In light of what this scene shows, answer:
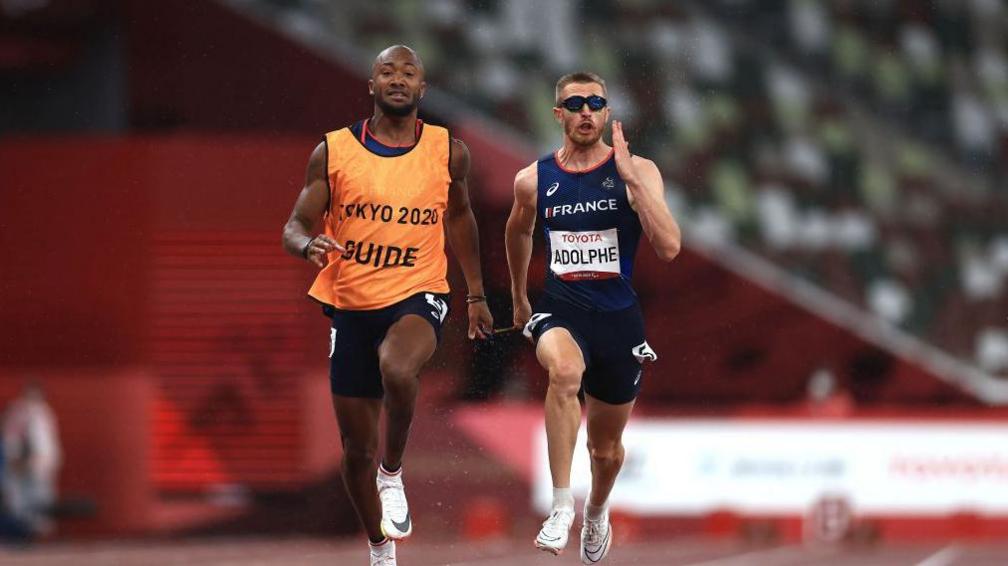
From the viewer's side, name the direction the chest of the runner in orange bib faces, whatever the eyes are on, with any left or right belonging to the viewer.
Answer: facing the viewer

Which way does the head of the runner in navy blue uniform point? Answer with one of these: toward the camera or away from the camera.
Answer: toward the camera

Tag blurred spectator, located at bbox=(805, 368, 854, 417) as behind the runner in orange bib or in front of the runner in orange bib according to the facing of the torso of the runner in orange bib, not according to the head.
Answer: behind

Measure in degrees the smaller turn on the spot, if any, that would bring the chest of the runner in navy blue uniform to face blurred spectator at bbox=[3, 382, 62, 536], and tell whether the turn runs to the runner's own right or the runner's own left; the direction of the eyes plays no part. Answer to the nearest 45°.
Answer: approximately 135° to the runner's own right

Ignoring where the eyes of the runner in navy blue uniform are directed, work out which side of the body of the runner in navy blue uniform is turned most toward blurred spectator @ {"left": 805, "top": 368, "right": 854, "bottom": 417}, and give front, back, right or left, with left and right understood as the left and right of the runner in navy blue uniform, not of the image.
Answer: back

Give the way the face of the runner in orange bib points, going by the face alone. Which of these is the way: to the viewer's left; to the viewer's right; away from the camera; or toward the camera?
toward the camera

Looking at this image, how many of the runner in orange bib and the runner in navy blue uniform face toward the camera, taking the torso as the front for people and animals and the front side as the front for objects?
2

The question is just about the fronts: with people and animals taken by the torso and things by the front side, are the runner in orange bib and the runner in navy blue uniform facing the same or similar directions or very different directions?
same or similar directions

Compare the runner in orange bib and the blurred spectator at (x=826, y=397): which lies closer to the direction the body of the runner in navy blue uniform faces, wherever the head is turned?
the runner in orange bib

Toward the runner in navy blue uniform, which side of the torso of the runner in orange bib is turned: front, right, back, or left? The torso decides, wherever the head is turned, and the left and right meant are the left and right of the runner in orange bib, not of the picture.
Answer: left
